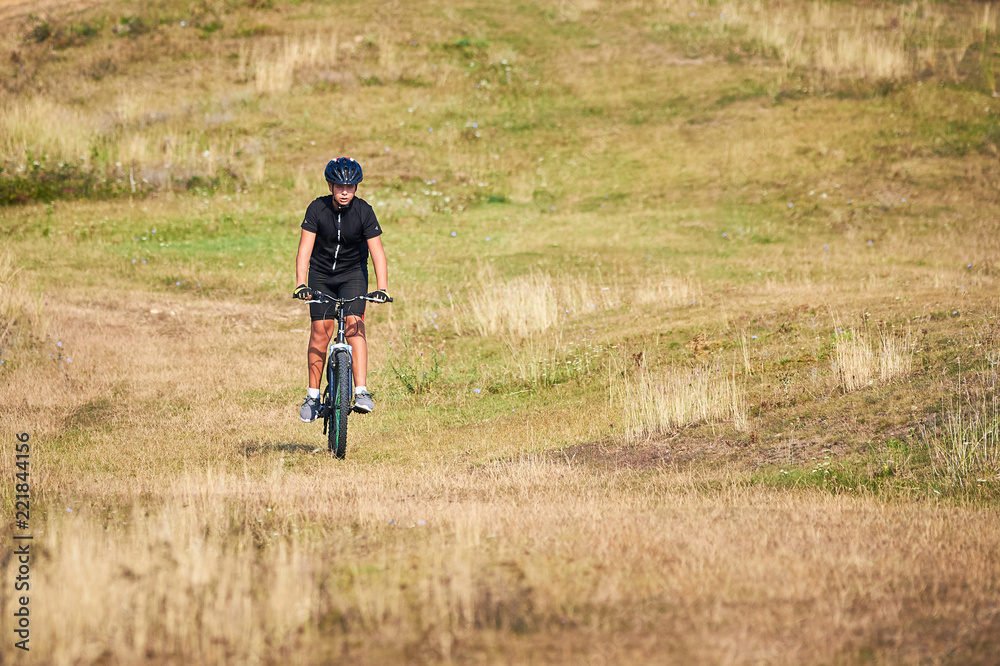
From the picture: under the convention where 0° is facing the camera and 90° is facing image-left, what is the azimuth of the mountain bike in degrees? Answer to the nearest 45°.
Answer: approximately 0°

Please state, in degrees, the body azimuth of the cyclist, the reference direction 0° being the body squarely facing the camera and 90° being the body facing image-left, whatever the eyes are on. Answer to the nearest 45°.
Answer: approximately 0°
